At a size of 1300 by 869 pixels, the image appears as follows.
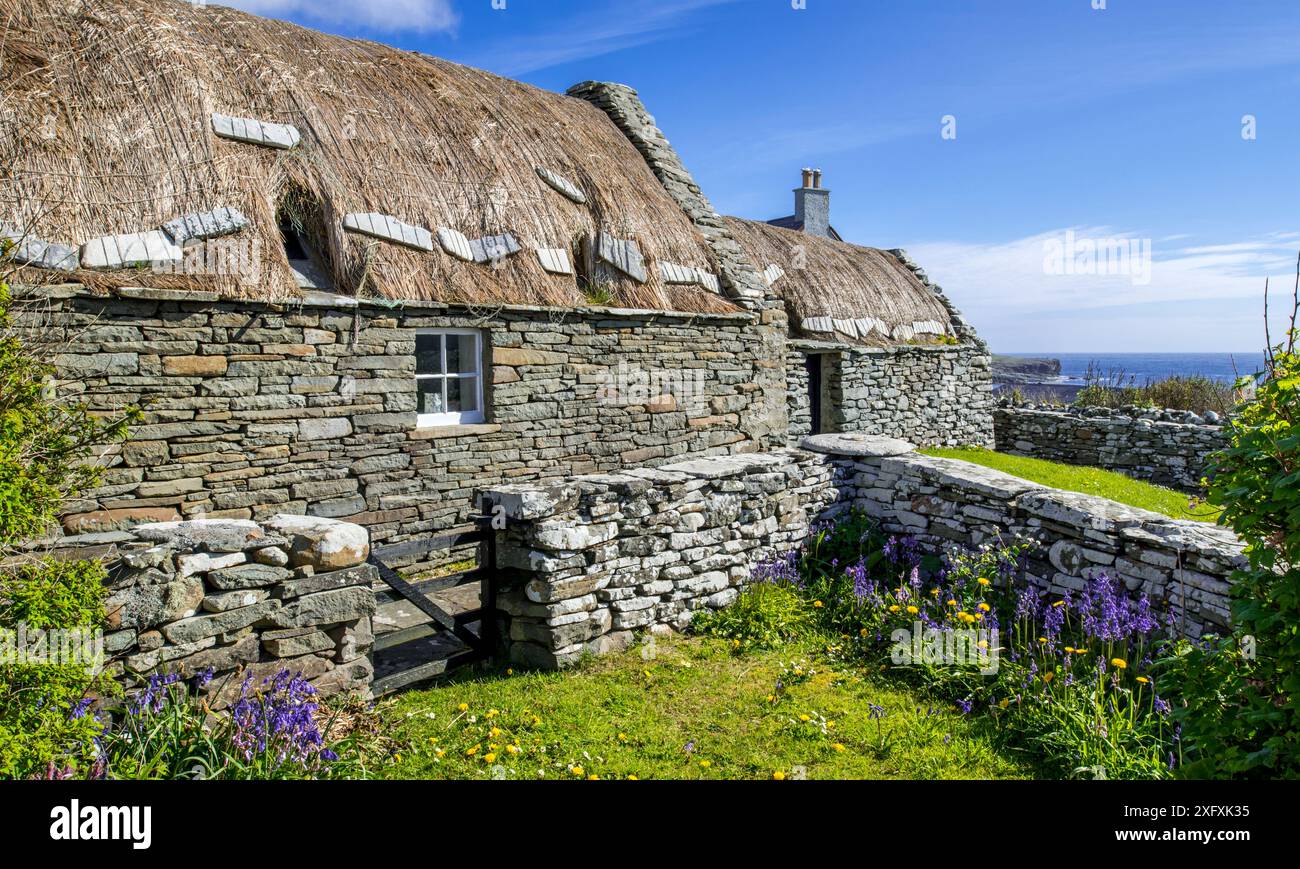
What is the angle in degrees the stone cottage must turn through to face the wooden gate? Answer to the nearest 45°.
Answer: approximately 45° to its right

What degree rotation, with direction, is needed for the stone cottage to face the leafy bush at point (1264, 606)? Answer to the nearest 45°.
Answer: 0° — it already faces it

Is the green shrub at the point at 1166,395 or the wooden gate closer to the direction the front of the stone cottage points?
the wooden gate

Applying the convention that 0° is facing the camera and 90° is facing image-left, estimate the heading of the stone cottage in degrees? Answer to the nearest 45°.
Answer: approximately 315°

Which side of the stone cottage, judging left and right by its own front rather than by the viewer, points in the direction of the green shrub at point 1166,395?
left

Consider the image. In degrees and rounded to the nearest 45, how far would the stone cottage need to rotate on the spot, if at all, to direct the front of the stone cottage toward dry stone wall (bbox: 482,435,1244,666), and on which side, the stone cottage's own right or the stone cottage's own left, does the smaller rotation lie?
0° — it already faces it

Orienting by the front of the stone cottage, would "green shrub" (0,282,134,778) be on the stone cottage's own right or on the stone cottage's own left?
on the stone cottage's own right
